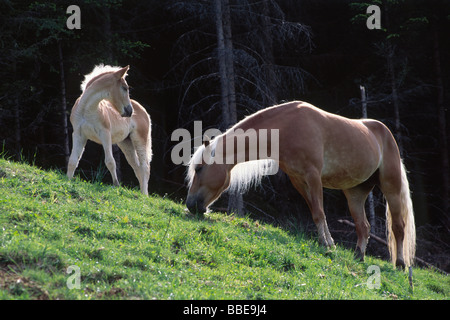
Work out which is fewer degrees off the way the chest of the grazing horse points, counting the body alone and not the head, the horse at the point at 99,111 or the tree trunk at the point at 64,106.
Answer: the horse

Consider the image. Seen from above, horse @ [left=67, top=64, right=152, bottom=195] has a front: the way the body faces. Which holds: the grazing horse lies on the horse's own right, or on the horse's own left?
on the horse's own left

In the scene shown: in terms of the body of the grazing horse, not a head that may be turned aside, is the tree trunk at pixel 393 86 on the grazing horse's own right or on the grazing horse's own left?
on the grazing horse's own right

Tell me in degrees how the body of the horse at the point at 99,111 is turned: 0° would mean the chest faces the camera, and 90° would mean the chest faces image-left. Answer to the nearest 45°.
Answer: approximately 45°

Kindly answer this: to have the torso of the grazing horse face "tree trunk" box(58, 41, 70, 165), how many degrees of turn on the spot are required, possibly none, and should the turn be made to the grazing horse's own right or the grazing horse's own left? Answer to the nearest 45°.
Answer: approximately 45° to the grazing horse's own right

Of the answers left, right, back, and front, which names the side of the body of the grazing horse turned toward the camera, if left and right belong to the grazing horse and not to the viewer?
left

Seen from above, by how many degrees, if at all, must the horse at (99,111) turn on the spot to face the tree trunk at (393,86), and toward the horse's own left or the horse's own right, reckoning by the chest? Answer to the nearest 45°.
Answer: approximately 180°

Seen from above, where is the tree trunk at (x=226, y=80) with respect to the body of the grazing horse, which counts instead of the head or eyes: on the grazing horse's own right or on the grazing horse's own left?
on the grazing horse's own right

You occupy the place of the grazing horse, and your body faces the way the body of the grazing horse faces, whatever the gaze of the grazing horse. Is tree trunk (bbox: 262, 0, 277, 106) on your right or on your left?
on your right
